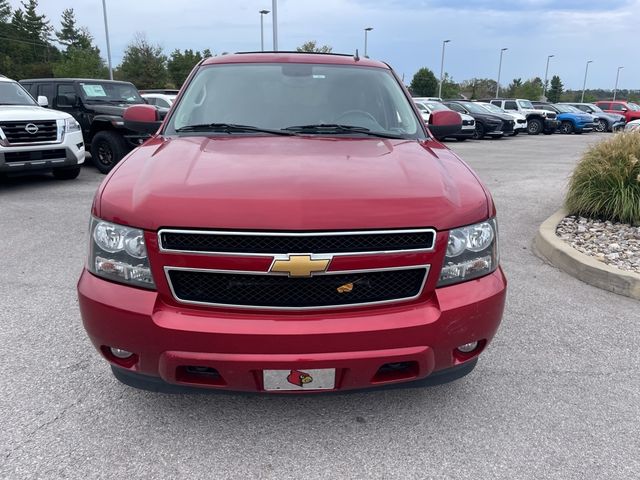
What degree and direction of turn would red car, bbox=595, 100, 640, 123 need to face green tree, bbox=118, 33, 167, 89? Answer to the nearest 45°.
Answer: approximately 135° to its right

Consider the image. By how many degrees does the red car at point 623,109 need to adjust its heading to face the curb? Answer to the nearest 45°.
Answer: approximately 45° to its right

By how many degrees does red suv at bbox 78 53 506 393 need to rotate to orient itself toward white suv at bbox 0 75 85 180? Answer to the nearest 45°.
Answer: approximately 135° to its right

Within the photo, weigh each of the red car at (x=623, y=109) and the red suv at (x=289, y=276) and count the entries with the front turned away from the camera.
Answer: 0

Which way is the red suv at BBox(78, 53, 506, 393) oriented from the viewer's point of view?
toward the camera

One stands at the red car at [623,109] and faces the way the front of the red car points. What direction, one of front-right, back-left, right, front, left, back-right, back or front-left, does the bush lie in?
front-right

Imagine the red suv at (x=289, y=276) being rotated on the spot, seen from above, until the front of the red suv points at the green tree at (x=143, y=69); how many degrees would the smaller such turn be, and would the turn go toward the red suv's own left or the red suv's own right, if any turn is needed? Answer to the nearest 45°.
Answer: approximately 180°

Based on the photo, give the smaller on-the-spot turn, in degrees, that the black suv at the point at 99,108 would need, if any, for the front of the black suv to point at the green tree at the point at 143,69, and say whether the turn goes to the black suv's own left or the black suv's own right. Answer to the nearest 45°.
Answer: approximately 135° to the black suv's own left

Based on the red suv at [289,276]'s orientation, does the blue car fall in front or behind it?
behind

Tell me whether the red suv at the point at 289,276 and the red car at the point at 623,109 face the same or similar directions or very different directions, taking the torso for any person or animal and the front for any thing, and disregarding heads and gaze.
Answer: same or similar directions

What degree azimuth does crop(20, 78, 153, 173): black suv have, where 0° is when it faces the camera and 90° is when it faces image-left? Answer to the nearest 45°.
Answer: approximately 315°

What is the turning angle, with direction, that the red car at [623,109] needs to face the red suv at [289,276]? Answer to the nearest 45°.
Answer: approximately 45° to its right
